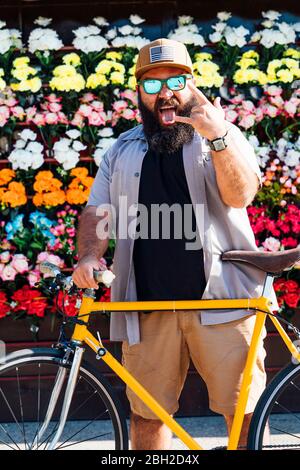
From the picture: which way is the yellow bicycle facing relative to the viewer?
to the viewer's left

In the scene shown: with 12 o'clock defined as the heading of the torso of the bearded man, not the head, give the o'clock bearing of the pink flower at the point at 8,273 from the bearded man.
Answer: The pink flower is roughly at 5 o'clock from the bearded man.

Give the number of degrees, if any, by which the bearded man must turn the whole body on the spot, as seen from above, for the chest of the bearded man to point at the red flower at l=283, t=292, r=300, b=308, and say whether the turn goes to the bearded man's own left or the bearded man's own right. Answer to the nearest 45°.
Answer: approximately 135° to the bearded man's own left
